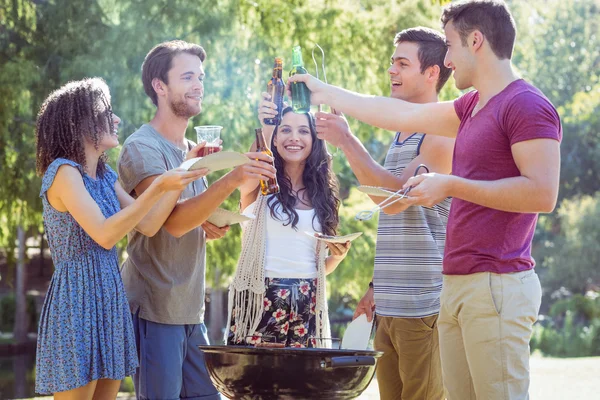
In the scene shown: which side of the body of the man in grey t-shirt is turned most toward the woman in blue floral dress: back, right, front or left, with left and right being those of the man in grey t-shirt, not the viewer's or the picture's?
right

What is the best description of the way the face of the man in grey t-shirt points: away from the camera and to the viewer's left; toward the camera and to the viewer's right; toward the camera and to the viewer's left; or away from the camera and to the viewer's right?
toward the camera and to the viewer's right

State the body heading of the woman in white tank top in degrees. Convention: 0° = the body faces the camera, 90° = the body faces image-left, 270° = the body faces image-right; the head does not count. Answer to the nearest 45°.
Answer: approximately 0°

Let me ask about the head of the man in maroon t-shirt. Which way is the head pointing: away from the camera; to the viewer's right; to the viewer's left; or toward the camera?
to the viewer's left

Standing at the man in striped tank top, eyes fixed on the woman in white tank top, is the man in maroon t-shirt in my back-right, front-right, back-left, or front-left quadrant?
back-left

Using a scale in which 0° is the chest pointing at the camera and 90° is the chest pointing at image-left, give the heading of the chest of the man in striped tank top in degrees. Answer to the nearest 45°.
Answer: approximately 45°

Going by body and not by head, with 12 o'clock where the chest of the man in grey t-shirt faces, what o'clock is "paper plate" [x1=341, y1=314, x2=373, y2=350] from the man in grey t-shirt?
The paper plate is roughly at 11 o'clock from the man in grey t-shirt.

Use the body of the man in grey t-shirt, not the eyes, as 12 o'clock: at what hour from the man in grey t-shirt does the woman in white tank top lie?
The woman in white tank top is roughly at 10 o'clock from the man in grey t-shirt.
